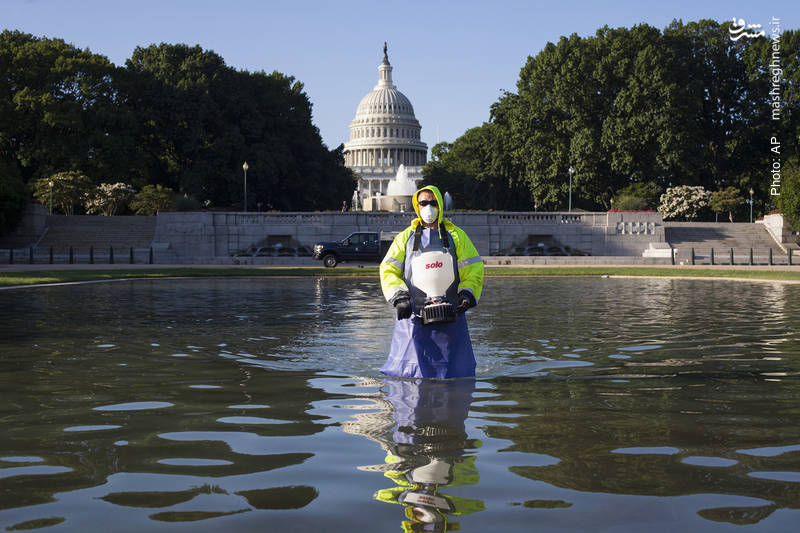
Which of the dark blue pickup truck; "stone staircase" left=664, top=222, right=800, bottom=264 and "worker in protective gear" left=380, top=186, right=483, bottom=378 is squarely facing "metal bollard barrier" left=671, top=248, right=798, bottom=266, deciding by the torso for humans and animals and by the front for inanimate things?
the stone staircase

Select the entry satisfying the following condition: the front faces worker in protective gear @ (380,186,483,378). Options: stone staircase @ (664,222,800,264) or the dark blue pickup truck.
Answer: the stone staircase

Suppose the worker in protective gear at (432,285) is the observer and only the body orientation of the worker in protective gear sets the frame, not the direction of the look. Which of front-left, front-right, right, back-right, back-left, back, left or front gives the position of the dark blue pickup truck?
back

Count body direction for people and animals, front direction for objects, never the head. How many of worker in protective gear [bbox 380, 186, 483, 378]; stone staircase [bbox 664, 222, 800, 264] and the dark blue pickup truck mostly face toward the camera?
2

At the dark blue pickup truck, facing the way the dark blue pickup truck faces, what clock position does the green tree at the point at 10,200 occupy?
The green tree is roughly at 1 o'clock from the dark blue pickup truck.

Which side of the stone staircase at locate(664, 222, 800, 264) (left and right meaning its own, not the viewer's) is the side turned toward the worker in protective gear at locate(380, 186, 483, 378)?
front

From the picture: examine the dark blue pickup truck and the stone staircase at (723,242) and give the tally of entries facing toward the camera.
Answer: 1

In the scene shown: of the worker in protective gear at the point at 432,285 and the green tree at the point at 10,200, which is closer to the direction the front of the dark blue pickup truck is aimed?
the green tree

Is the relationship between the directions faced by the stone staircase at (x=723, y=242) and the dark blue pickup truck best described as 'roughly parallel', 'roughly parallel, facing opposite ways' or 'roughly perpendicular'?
roughly perpendicular

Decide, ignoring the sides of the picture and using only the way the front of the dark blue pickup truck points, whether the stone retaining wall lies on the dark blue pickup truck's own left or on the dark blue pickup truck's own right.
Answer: on the dark blue pickup truck's own right

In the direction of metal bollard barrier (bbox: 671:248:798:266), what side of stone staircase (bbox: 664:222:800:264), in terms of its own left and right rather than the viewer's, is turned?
front

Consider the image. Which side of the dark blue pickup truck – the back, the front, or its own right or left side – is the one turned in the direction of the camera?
left

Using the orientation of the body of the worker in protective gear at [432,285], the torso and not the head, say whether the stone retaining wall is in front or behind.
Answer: behind

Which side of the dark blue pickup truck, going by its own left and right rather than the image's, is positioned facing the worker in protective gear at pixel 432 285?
left
